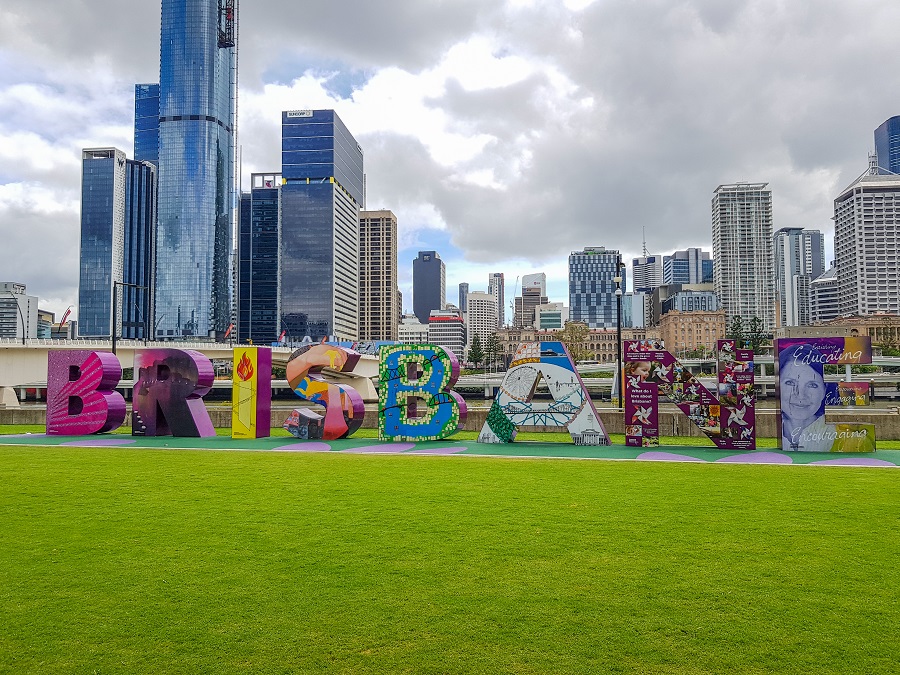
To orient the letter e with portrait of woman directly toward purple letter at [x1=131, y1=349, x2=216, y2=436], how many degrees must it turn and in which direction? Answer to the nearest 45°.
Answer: approximately 90° to its right

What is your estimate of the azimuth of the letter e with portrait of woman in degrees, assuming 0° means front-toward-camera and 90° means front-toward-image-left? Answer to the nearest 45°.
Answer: approximately 0°

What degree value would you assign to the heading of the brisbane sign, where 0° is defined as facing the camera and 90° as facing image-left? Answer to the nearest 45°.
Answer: approximately 0°
